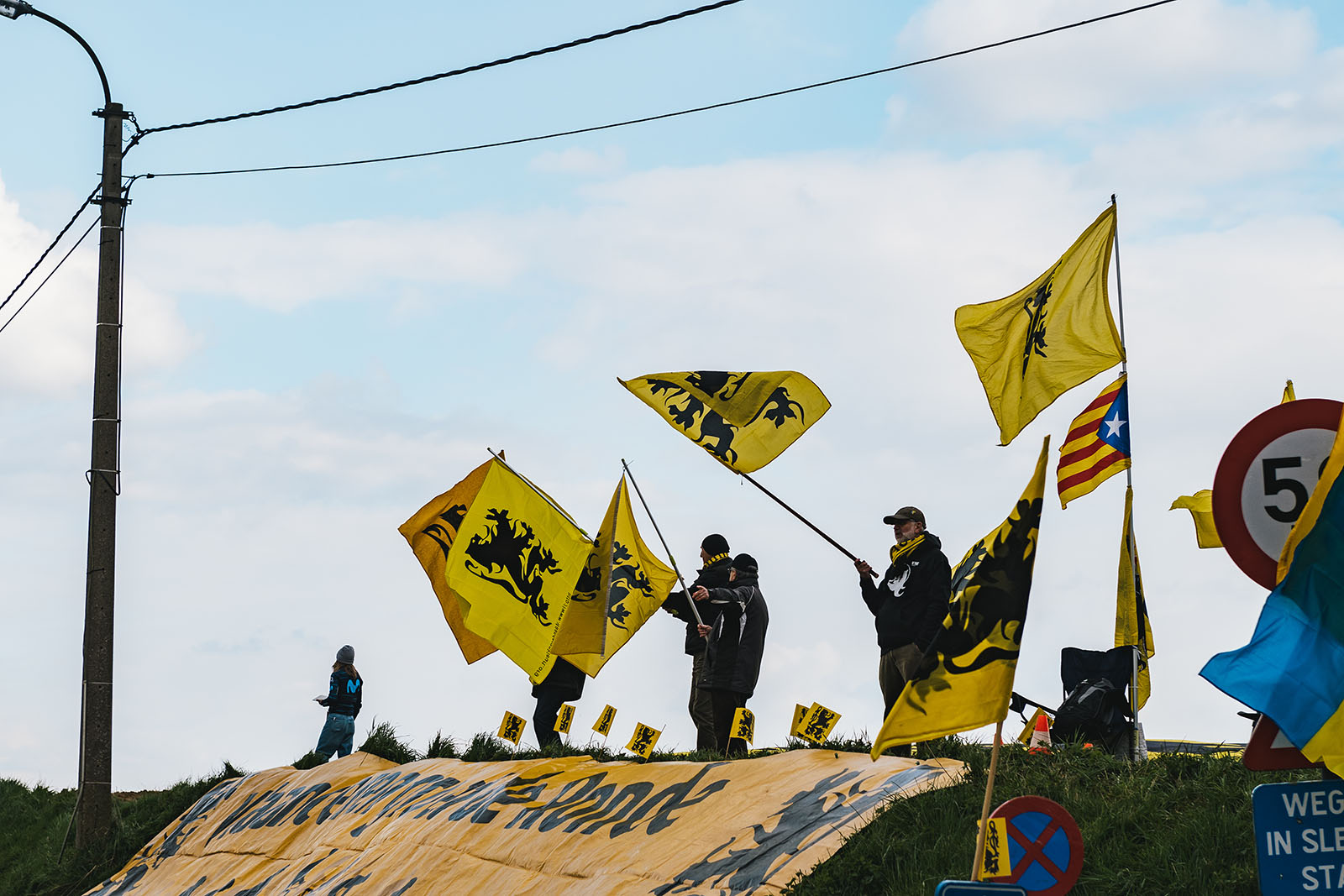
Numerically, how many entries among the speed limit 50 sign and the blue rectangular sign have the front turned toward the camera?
2

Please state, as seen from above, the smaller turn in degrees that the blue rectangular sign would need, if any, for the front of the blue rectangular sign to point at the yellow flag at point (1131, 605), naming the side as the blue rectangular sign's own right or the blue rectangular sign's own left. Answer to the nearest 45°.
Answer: approximately 180°

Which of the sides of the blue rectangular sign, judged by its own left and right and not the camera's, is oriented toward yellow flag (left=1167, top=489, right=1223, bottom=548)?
back

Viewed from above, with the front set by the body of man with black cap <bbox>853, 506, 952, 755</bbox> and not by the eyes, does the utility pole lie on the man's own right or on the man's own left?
on the man's own right

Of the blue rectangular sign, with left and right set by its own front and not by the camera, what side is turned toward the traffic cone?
back

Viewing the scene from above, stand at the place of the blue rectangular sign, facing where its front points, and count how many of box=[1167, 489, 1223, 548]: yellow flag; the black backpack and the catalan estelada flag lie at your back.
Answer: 3

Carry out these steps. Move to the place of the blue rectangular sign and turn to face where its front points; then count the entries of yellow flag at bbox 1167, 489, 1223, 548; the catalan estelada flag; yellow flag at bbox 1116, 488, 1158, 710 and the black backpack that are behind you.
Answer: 4

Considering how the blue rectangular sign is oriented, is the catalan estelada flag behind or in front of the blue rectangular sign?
behind

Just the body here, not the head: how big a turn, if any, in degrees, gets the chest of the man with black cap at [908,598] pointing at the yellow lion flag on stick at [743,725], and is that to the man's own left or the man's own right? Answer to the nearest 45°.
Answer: approximately 90° to the man's own right

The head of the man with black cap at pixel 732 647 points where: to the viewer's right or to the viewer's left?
to the viewer's left

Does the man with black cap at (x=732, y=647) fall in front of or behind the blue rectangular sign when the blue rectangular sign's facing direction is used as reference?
behind

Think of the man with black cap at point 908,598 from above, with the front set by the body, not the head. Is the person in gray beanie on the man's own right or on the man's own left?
on the man's own right

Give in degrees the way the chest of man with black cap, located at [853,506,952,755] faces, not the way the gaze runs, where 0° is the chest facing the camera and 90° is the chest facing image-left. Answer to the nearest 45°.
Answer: approximately 45°

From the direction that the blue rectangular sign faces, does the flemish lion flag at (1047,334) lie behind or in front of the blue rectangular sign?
behind

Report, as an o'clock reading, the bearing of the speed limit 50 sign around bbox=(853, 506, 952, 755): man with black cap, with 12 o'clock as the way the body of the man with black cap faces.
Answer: The speed limit 50 sign is roughly at 10 o'clock from the man with black cap.
